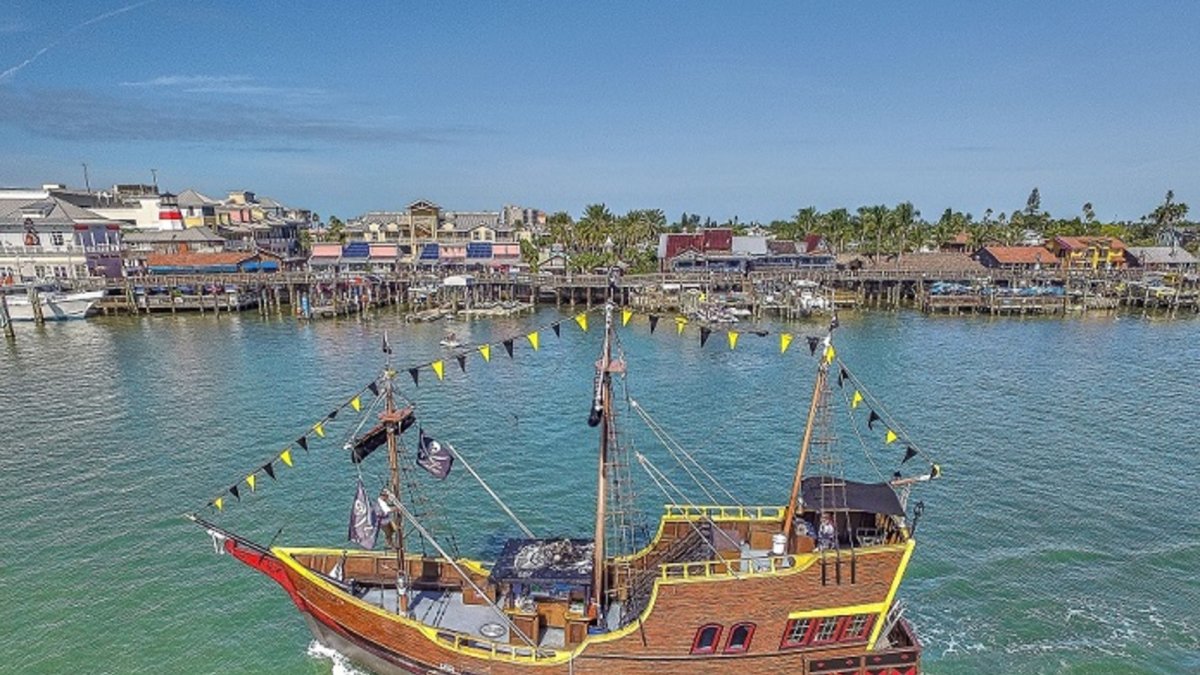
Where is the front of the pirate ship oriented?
to the viewer's left
